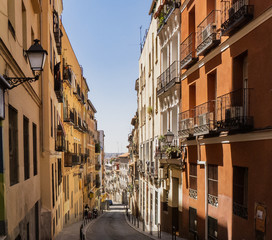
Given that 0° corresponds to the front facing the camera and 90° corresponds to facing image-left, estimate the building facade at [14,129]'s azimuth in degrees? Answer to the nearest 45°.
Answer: approximately 270°

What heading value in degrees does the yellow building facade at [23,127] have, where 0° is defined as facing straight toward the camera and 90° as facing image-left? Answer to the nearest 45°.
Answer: approximately 270°

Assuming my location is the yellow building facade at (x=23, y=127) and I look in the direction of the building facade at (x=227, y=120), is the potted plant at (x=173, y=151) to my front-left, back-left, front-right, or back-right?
front-left

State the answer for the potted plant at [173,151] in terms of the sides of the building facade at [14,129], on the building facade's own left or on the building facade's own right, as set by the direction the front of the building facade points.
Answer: on the building facade's own left
